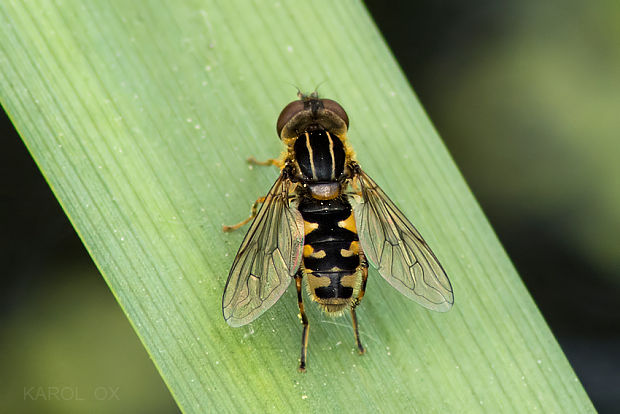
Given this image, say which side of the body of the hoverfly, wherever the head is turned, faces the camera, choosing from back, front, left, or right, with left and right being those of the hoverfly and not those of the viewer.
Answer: back
